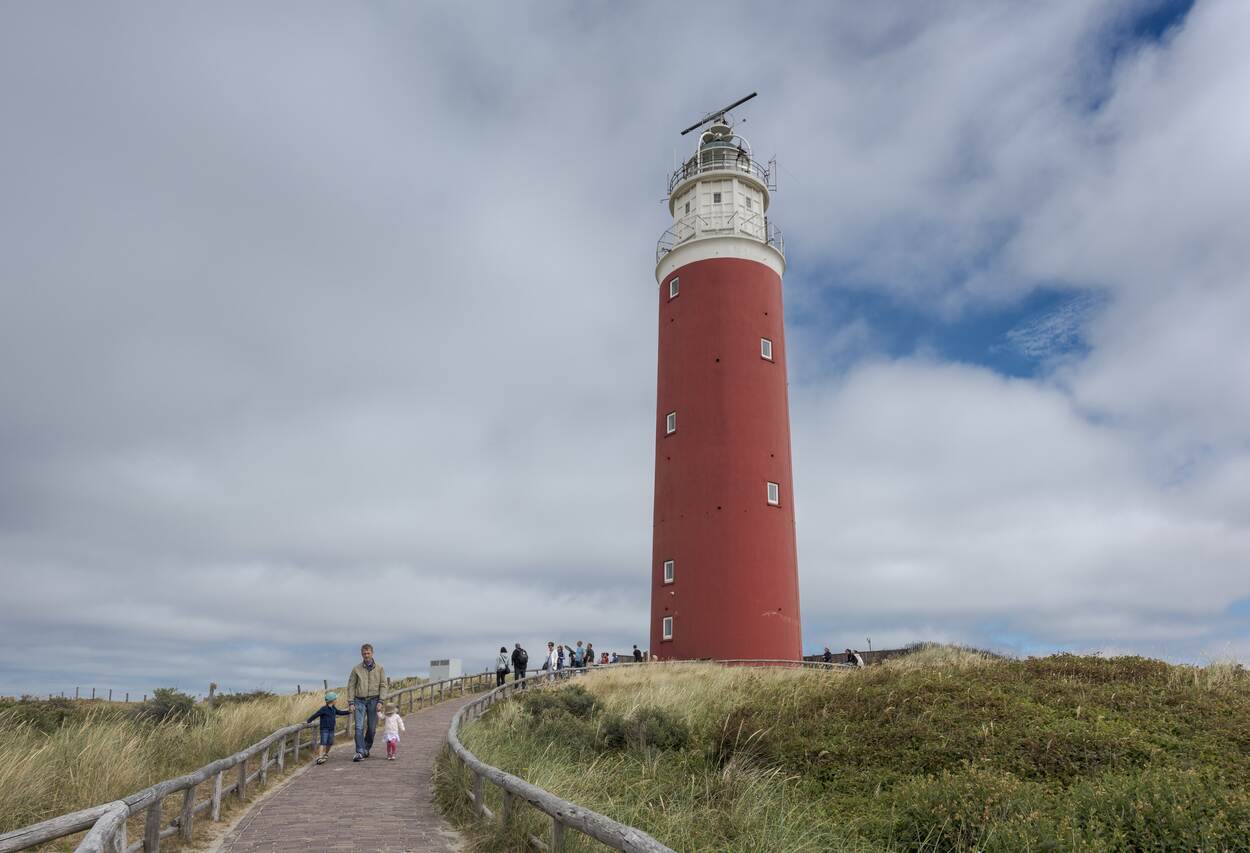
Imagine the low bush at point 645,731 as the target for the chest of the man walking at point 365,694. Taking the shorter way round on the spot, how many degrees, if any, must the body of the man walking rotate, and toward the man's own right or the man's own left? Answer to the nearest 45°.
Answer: approximately 45° to the man's own left

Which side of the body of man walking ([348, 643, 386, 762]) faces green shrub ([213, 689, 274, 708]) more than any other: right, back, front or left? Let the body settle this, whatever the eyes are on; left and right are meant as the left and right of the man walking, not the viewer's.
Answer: back

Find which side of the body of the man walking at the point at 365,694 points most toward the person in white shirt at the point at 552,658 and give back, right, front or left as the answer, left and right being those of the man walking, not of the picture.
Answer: back

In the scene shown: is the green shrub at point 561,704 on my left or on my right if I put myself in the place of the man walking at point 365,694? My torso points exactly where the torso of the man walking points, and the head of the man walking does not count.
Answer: on my left

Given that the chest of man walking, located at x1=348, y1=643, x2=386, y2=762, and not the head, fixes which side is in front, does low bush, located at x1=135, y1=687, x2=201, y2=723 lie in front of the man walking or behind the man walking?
behind

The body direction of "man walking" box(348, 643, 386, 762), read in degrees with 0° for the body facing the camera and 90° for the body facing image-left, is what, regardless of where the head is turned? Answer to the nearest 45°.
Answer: approximately 0°

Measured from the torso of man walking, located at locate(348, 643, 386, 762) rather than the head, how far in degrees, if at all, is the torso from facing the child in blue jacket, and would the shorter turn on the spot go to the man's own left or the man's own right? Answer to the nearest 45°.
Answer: approximately 135° to the man's own right

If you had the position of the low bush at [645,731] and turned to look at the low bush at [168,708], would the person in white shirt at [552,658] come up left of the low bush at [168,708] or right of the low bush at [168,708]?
right

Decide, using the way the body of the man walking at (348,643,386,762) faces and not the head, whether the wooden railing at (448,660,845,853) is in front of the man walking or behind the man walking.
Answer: in front

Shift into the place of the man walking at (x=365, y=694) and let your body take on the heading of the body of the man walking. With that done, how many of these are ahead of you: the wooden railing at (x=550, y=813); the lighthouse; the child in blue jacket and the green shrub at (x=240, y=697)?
1

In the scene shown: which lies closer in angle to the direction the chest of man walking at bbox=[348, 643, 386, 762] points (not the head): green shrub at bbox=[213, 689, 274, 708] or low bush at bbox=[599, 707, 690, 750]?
the low bush
